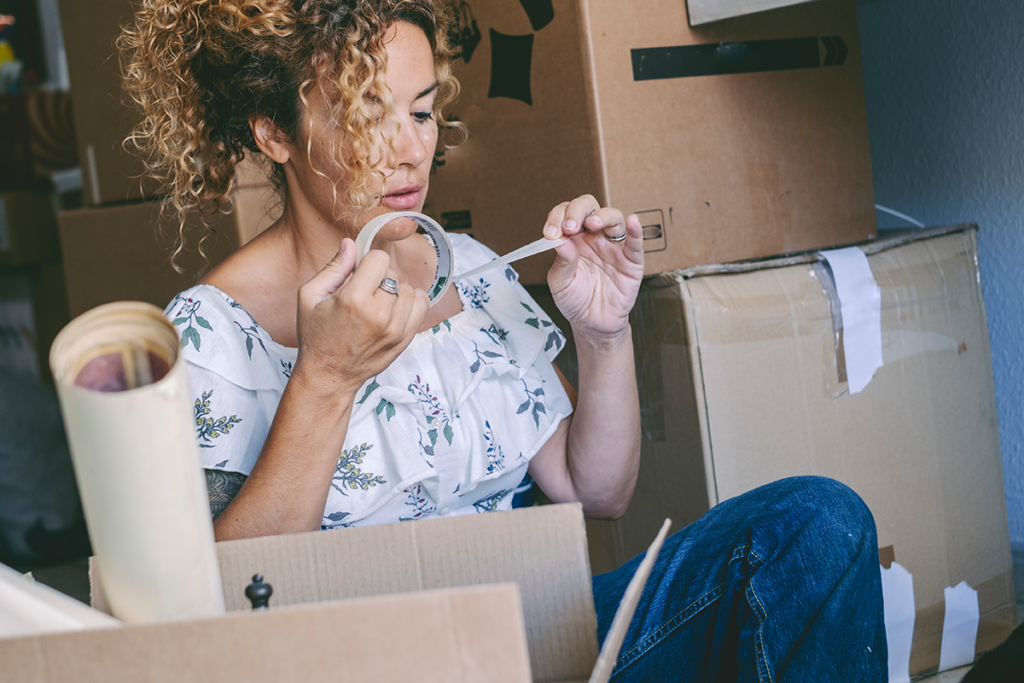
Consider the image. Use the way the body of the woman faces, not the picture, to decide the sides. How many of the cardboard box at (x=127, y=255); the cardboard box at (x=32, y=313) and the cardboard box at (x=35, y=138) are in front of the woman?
0

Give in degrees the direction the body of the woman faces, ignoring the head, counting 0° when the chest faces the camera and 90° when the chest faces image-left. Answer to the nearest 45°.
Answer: approximately 315°

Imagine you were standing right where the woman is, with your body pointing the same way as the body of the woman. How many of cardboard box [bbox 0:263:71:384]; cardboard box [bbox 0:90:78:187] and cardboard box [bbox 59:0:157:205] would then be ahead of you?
0

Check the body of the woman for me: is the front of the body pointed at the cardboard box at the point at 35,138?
no

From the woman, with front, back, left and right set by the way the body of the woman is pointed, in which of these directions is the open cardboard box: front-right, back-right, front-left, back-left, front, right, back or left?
front-right

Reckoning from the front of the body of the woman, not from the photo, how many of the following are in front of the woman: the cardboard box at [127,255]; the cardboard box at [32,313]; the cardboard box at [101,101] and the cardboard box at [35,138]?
0

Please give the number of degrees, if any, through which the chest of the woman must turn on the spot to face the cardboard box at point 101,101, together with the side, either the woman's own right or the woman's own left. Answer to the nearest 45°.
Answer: approximately 180°

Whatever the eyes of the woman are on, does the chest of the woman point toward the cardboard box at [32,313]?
no

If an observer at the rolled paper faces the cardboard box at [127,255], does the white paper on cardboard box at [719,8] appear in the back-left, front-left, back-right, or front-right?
front-right

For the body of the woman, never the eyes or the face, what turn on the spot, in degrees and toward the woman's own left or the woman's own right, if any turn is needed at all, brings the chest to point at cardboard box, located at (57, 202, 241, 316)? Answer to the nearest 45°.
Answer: approximately 180°
